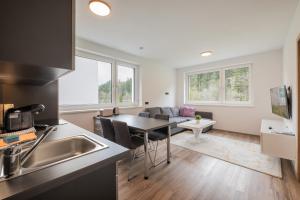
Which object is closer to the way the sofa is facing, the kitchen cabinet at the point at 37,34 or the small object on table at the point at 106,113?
the kitchen cabinet

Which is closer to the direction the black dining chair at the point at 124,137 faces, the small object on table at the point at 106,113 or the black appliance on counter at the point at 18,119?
the small object on table

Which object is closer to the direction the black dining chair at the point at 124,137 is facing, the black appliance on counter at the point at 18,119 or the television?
the television

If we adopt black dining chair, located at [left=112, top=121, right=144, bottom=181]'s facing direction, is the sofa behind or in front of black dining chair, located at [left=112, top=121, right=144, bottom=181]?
in front

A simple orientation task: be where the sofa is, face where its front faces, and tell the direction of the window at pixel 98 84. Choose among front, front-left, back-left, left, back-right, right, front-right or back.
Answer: right

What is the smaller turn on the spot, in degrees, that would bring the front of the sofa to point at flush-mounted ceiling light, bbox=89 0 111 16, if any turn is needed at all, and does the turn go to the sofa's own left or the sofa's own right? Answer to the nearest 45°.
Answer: approximately 45° to the sofa's own right

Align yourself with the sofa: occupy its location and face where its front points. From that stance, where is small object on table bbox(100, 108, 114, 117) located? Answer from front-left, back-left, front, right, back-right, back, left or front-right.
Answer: right

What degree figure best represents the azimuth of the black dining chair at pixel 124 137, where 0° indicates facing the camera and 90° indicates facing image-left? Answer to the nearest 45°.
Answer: approximately 225°

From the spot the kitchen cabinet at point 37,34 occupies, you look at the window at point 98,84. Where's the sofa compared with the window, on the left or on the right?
right

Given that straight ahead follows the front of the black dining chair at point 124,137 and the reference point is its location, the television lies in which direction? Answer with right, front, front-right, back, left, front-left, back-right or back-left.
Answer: front-right

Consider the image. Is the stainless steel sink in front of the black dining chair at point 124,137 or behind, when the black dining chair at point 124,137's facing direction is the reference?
behind
